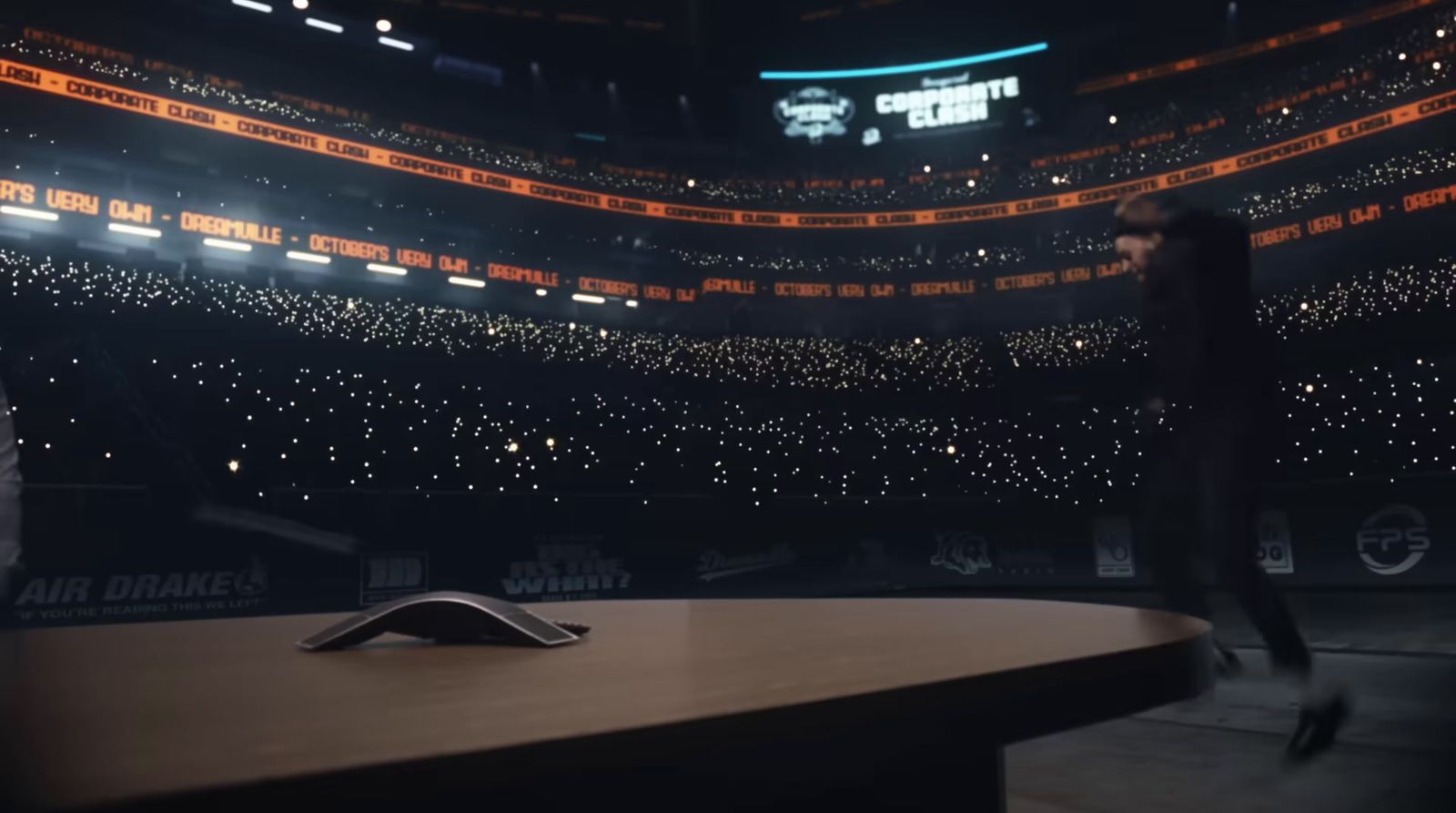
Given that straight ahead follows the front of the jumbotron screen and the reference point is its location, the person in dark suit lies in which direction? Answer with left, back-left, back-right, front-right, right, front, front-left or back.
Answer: front

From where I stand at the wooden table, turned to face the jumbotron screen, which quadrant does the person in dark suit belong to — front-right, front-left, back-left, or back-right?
front-right

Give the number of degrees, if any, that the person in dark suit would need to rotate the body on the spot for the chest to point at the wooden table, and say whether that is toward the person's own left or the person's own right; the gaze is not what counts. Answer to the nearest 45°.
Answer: approximately 90° to the person's own left

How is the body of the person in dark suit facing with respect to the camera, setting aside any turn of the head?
to the viewer's left

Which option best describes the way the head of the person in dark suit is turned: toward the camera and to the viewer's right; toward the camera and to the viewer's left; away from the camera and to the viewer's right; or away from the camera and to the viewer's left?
toward the camera and to the viewer's left

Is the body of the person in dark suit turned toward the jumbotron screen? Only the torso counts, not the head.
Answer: no

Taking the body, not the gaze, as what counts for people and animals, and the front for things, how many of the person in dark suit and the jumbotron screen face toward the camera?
1

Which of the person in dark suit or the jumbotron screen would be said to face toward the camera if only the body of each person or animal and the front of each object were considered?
the jumbotron screen

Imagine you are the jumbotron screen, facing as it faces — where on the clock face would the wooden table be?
The wooden table is roughly at 12 o'clock from the jumbotron screen.

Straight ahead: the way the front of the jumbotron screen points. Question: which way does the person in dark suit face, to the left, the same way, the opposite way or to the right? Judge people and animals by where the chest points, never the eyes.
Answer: to the right

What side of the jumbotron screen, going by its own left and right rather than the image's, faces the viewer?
front
